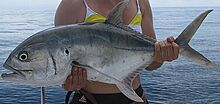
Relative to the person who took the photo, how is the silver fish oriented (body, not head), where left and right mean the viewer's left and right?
facing to the left of the viewer

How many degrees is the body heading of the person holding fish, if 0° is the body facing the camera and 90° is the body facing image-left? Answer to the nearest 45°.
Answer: approximately 0°
